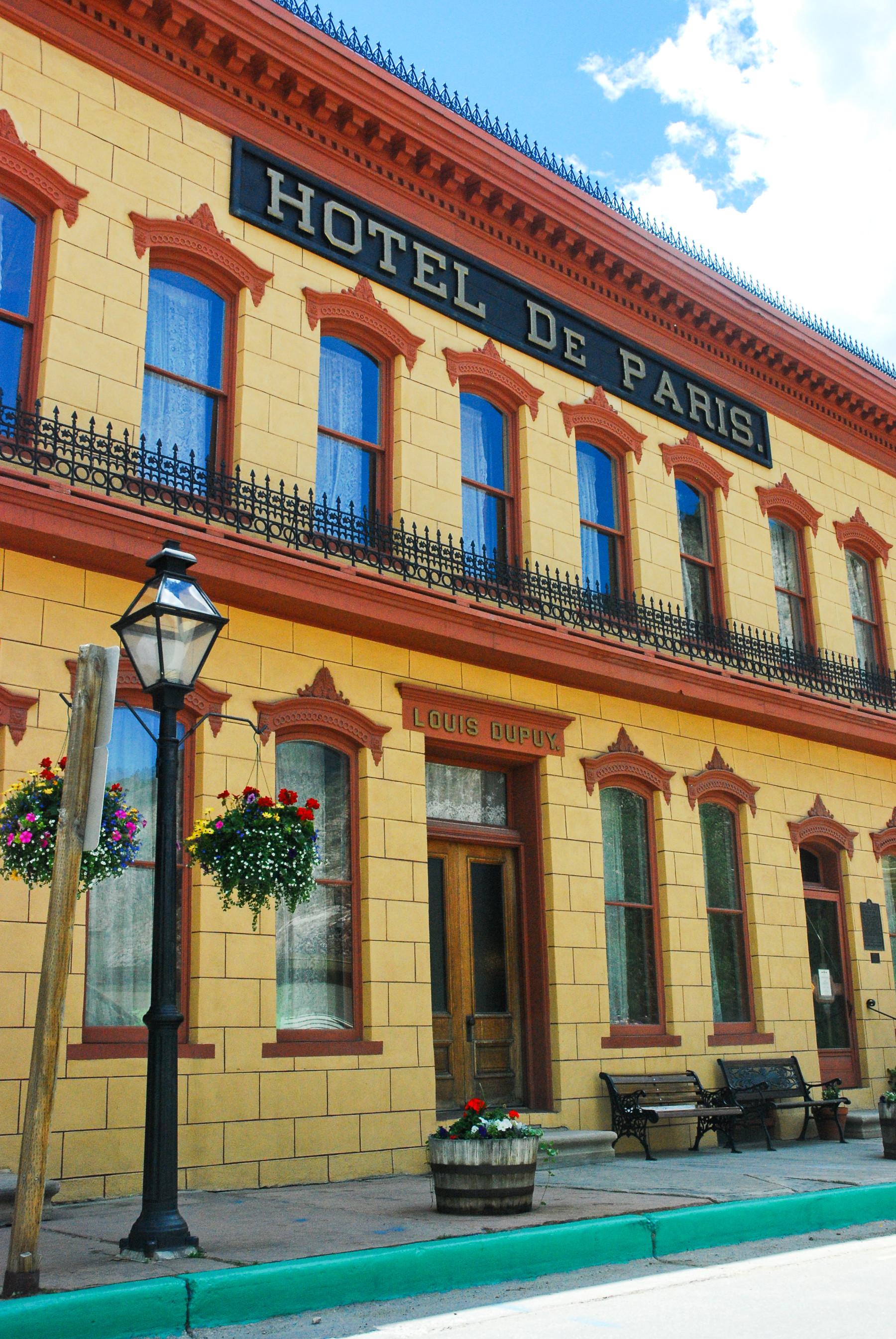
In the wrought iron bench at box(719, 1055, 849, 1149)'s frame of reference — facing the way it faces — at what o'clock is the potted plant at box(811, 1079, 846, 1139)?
The potted plant is roughly at 9 o'clock from the wrought iron bench.

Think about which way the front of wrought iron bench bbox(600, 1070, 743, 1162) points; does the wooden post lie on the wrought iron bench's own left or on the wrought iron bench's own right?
on the wrought iron bench's own right

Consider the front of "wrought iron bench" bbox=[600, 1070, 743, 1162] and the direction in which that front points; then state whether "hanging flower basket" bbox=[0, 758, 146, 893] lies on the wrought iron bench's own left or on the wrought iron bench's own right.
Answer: on the wrought iron bench's own right

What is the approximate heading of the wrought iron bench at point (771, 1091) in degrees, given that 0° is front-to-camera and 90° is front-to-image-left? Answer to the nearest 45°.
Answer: approximately 315°

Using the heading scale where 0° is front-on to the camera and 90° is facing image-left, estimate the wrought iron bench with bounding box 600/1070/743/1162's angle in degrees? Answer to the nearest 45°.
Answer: approximately 315°

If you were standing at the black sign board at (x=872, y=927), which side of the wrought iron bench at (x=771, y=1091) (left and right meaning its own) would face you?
left

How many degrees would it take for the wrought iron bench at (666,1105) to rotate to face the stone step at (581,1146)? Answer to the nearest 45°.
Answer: approximately 90° to its right

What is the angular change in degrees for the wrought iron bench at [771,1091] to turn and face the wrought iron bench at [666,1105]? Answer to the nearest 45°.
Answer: approximately 90° to its right

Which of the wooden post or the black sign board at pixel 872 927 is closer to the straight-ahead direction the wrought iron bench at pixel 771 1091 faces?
the wooden post

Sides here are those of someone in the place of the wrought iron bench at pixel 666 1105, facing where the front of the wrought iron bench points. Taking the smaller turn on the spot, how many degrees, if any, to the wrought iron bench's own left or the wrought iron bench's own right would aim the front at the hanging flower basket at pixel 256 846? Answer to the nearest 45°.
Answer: approximately 45° to the wrought iron bench's own right

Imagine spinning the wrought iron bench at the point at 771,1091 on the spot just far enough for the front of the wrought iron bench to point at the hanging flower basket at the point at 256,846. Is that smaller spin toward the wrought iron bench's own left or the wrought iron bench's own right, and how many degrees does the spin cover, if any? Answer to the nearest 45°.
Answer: approximately 45° to the wrought iron bench's own right
